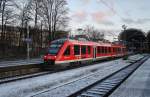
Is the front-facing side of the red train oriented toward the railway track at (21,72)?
yes

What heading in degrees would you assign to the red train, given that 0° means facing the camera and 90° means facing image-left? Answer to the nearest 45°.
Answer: approximately 45°
